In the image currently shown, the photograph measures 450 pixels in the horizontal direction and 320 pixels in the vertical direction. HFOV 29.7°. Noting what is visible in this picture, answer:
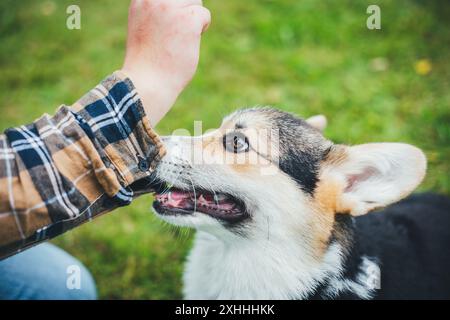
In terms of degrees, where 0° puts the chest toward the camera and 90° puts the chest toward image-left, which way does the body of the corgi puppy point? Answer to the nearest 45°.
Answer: approximately 90°

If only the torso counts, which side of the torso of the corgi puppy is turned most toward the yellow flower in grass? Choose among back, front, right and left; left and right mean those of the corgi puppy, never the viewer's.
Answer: right
